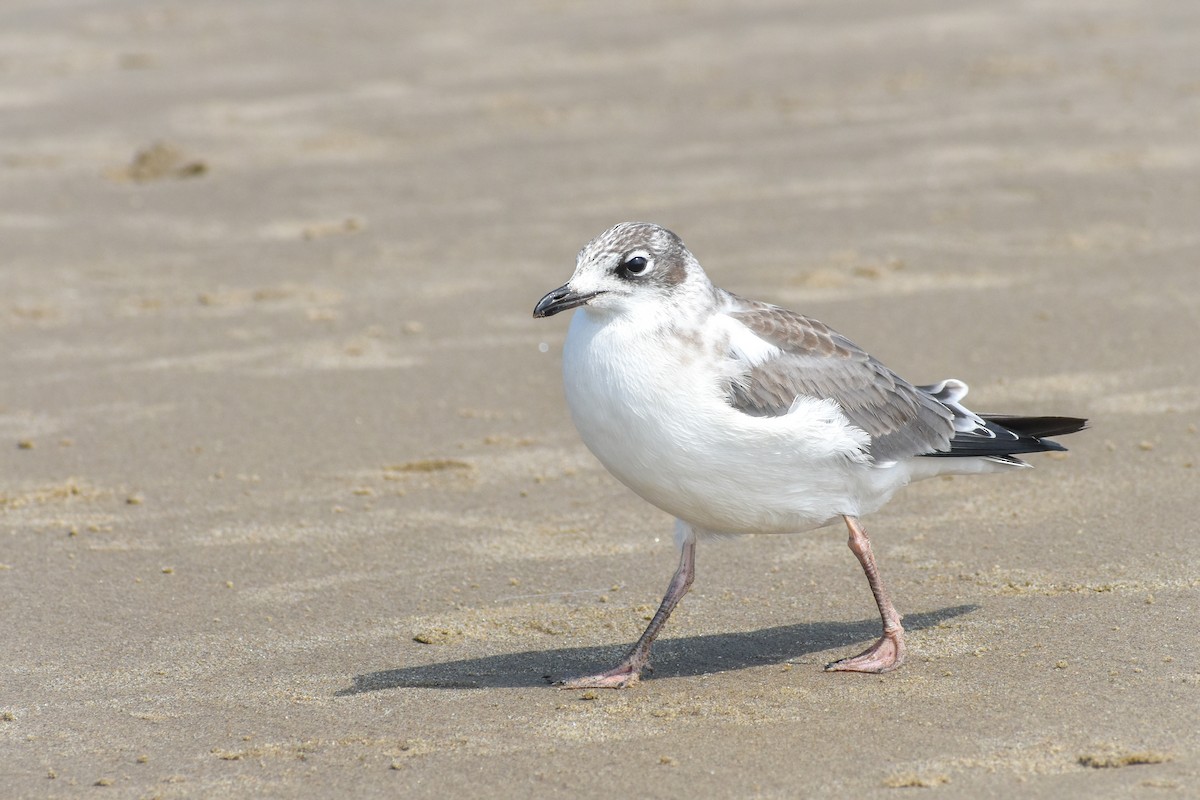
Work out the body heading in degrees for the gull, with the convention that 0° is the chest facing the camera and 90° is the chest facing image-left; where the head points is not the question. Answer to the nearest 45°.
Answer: approximately 90°
